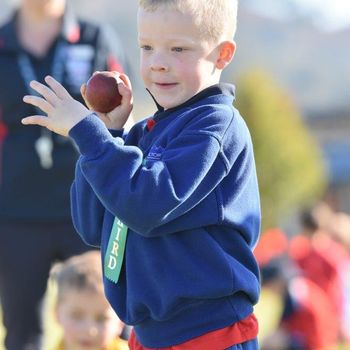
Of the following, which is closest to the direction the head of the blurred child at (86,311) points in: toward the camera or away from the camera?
toward the camera

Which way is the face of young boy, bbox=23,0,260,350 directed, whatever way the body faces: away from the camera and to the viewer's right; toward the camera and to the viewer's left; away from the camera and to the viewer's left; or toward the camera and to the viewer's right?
toward the camera and to the viewer's left
